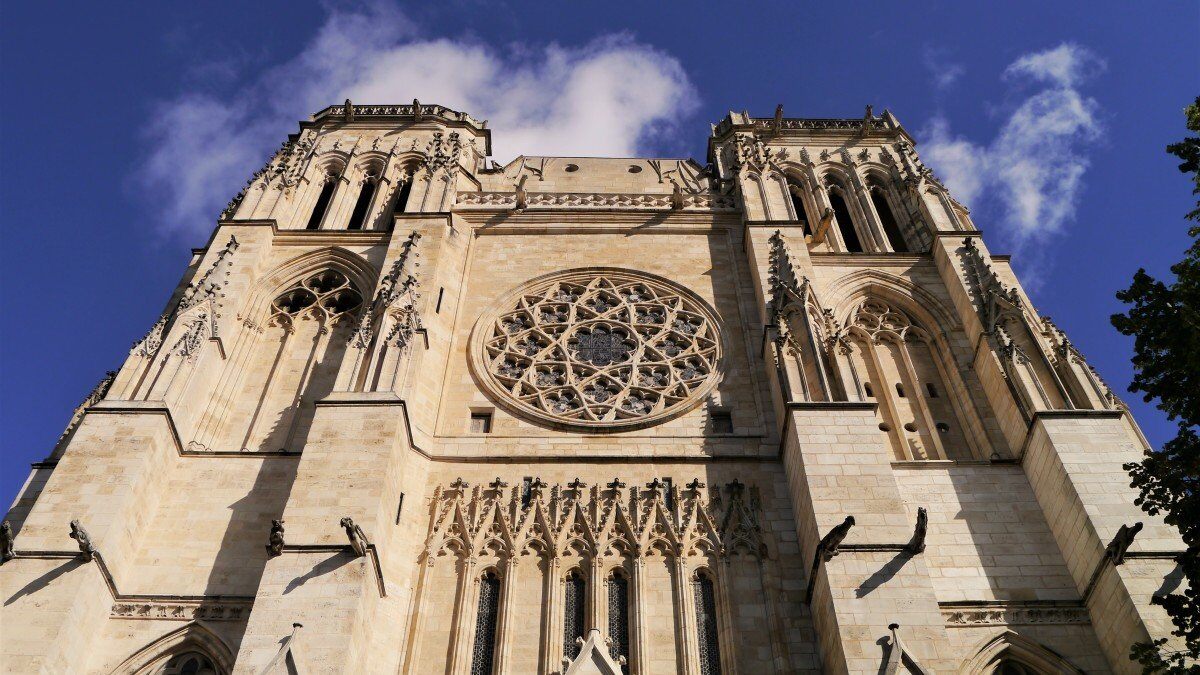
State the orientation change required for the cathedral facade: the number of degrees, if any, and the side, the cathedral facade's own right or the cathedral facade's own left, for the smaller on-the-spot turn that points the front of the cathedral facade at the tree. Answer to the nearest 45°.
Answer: approximately 45° to the cathedral facade's own left

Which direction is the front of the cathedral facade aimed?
toward the camera
